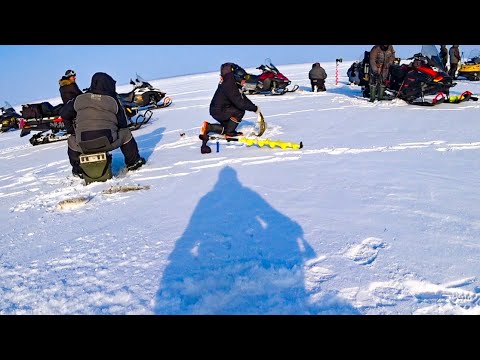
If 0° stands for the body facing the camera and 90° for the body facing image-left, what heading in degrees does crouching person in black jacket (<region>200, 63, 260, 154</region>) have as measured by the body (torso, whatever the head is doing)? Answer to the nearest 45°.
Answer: approximately 270°

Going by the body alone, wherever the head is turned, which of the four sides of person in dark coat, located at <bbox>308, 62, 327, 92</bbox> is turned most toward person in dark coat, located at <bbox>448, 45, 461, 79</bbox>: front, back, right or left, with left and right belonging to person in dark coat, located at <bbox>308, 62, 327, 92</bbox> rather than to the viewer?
right

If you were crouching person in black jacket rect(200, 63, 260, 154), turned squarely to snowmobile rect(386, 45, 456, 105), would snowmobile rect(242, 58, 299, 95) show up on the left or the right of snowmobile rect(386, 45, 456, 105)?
left

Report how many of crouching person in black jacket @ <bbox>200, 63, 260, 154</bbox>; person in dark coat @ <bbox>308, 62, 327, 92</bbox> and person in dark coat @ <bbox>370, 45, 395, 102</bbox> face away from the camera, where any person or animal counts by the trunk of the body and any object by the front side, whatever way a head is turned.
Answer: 1

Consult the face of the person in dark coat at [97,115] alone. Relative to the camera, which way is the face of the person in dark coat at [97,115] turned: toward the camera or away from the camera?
away from the camera

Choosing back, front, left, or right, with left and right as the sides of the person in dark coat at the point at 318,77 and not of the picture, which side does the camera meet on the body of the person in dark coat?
back

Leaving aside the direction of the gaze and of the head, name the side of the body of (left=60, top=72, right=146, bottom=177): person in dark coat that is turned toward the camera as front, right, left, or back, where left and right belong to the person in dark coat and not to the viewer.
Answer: back
